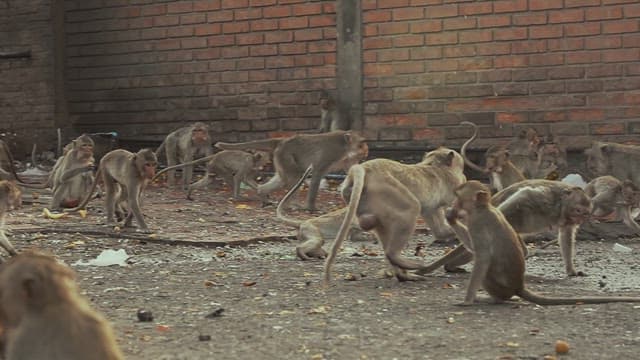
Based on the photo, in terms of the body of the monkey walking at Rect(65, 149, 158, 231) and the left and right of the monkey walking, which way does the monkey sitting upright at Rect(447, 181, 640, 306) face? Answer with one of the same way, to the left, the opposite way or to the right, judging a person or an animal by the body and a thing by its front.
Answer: the opposite way

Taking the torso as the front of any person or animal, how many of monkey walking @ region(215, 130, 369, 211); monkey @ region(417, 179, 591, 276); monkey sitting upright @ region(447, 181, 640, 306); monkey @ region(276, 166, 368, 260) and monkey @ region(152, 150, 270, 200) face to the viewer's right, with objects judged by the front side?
4

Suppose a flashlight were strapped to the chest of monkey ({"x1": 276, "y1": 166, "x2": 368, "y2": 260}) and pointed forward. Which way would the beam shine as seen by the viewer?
to the viewer's right

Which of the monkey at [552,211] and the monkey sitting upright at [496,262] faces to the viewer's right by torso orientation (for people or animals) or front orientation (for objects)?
the monkey

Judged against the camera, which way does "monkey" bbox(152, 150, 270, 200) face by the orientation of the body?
to the viewer's right

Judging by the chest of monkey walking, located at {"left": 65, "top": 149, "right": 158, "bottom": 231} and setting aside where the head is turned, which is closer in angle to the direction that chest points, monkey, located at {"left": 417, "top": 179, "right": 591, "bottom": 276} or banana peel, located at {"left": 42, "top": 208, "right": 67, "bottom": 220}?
the monkey

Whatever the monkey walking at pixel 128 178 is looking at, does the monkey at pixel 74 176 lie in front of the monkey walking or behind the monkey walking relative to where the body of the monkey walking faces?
behind

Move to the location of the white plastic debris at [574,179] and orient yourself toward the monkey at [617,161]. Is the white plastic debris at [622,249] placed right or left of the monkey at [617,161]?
right

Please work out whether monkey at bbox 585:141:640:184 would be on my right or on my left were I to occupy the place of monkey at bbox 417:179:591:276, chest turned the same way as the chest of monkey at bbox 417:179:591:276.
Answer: on my left

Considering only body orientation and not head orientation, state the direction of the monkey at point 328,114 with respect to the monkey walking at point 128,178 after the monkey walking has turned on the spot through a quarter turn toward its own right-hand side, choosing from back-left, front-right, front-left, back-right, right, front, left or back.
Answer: back

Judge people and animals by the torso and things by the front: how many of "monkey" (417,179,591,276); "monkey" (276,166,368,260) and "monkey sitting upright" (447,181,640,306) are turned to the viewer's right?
2

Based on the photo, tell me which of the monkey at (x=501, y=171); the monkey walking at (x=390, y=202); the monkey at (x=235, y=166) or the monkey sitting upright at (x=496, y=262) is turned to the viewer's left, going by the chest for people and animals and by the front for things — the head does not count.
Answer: the monkey sitting upright

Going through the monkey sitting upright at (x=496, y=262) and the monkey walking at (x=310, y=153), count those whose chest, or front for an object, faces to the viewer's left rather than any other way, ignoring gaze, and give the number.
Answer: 1

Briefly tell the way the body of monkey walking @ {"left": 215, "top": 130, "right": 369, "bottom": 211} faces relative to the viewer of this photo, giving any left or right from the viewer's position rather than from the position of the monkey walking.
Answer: facing to the right of the viewer

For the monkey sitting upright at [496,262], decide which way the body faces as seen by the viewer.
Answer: to the viewer's left

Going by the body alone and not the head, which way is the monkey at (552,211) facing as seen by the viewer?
to the viewer's right

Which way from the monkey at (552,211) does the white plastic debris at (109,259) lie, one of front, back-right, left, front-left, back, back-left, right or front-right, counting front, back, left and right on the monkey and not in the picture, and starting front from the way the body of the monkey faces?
back
